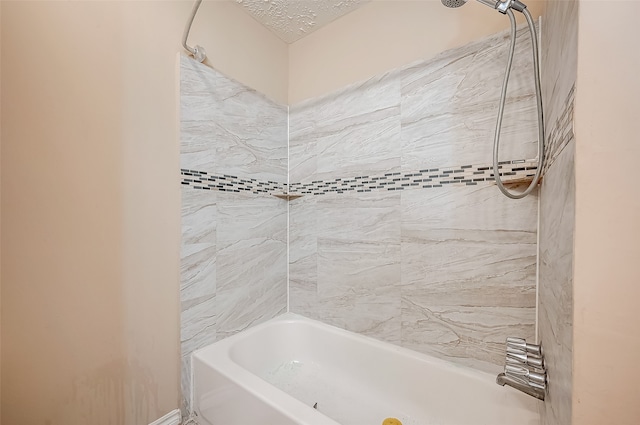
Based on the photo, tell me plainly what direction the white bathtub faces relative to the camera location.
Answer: facing the viewer and to the left of the viewer
